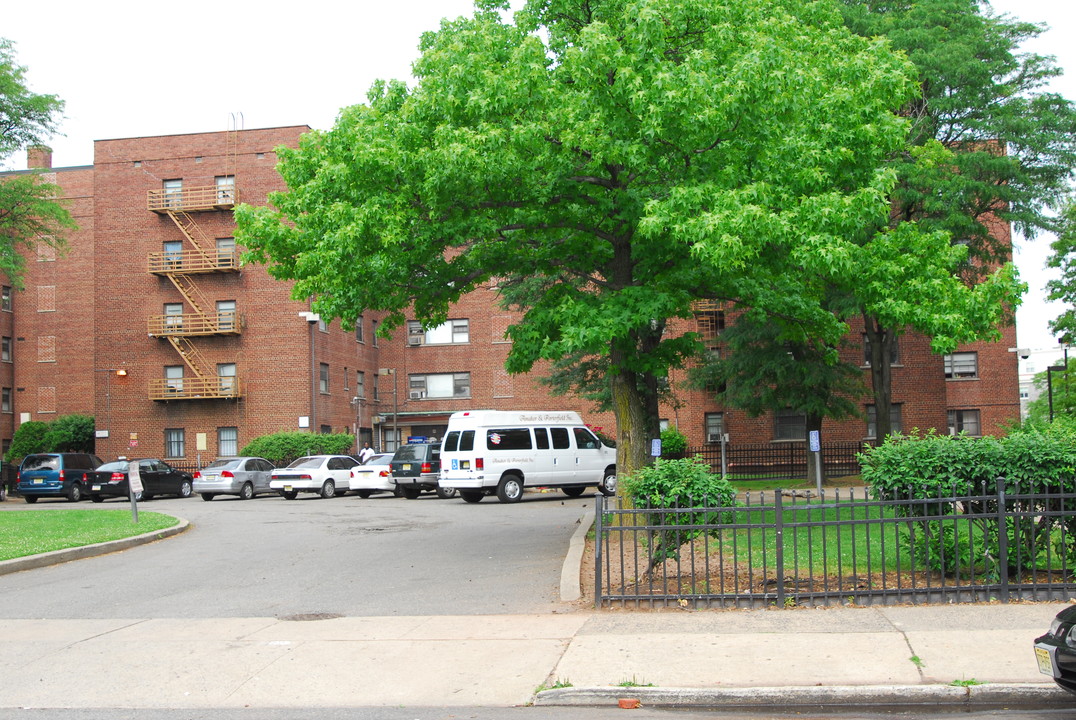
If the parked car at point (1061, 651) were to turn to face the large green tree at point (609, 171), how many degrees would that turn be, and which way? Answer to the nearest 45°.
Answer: approximately 90° to its right
